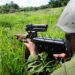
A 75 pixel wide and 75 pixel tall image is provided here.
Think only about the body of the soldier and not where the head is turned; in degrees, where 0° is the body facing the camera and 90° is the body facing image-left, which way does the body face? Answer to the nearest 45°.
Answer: approximately 90°
